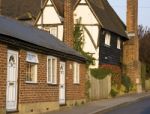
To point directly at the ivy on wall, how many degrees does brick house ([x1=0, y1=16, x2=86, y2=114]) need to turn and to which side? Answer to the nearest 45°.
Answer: approximately 135° to its left

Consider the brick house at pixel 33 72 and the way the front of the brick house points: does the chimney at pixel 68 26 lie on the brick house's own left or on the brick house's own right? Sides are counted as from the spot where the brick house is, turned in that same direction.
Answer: on the brick house's own left

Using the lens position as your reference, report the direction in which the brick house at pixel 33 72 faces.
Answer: facing the viewer and to the right of the viewer
